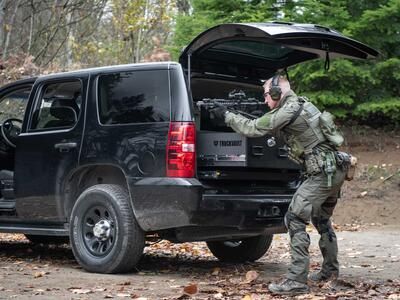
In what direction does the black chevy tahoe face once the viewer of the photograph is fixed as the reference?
facing away from the viewer and to the left of the viewer

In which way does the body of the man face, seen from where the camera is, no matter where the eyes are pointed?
to the viewer's left

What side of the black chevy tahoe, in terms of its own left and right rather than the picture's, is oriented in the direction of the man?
back

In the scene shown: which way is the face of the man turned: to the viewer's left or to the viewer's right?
to the viewer's left

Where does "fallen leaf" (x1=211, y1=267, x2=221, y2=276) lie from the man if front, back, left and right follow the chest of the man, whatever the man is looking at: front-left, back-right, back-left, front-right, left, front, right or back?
front-right

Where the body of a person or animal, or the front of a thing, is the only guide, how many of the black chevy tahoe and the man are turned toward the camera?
0
